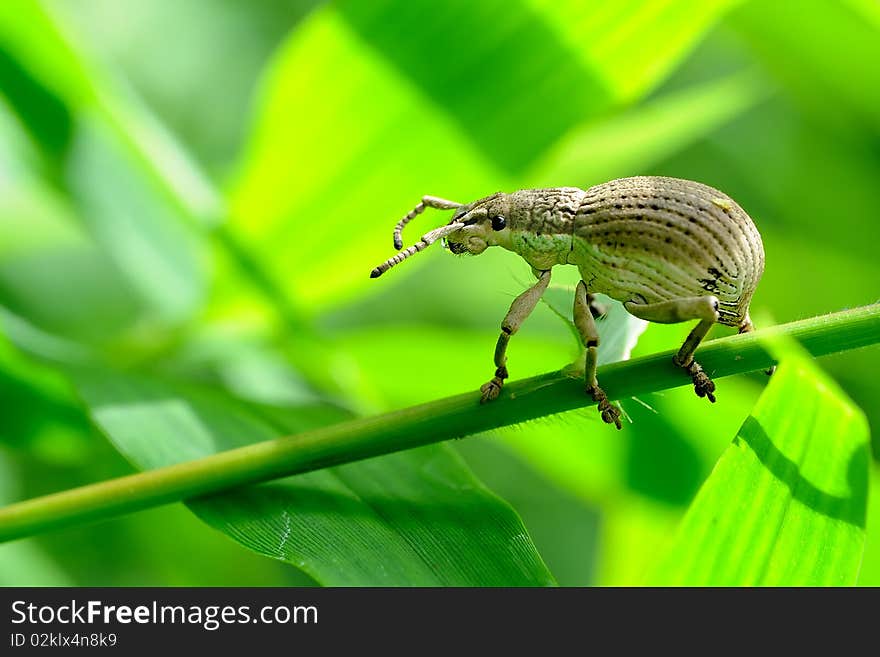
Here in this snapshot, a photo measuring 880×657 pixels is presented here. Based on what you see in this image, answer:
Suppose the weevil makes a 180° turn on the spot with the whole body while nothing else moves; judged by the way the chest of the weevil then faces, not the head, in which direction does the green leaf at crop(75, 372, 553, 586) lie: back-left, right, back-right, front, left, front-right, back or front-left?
back

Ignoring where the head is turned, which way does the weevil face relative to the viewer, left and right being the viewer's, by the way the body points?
facing to the left of the viewer
